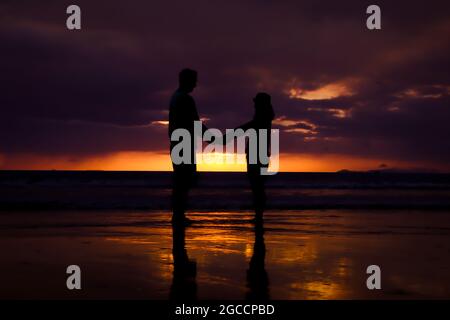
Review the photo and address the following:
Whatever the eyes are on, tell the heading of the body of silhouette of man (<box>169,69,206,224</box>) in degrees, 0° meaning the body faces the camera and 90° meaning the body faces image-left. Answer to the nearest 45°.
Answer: approximately 270°
